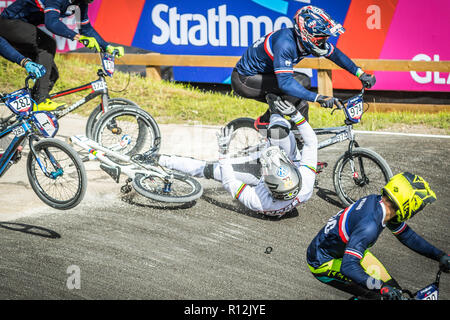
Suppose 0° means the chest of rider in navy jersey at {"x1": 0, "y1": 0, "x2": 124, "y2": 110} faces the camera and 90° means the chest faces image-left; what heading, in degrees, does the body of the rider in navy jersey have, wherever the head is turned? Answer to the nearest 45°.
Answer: approximately 315°

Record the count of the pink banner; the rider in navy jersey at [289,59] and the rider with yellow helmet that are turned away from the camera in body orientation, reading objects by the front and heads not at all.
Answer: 0

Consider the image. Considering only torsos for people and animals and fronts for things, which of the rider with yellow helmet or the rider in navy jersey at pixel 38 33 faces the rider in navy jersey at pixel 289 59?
the rider in navy jersey at pixel 38 33

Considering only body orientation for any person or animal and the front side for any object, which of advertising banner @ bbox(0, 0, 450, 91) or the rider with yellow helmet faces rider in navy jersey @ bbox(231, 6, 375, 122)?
the advertising banner

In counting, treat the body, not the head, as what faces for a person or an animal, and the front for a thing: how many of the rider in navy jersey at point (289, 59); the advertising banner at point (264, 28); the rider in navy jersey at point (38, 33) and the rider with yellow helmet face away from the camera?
0

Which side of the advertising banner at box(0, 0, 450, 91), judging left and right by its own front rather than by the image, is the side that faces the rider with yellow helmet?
front

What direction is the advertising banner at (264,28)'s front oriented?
toward the camera

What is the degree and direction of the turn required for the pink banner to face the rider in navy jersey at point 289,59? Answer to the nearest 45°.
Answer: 0° — it already faces them

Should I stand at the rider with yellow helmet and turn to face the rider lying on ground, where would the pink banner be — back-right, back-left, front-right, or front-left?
front-right

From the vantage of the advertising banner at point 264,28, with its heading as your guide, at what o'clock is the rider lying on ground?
The rider lying on ground is roughly at 12 o'clock from the advertising banner.

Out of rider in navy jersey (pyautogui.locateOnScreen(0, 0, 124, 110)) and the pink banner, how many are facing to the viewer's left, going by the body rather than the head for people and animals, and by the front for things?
0
